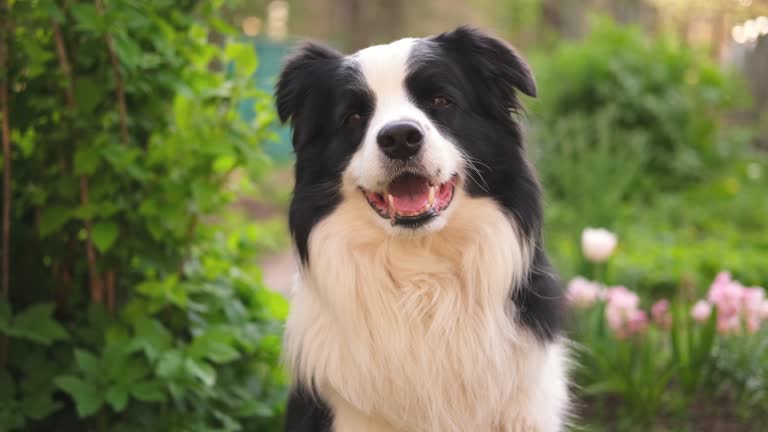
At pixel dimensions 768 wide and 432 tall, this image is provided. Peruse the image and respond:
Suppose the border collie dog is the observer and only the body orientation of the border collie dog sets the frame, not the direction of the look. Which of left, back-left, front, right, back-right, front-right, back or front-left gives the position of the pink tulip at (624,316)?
back-left

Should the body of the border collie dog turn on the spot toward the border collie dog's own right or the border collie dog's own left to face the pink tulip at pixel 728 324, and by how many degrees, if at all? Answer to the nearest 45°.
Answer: approximately 135° to the border collie dog's own left

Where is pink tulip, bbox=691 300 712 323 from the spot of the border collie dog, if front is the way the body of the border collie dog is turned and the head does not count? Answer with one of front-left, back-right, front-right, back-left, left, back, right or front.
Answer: back-left

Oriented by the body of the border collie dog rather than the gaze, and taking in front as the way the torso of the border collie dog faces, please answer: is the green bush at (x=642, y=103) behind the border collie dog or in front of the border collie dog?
behind

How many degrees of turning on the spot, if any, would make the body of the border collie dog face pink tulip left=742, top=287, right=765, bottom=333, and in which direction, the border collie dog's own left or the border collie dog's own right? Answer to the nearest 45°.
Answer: approximately 135° to the border collie dog's own left

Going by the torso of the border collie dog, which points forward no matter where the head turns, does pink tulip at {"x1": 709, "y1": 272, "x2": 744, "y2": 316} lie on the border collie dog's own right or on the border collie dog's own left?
on the border collie dog's own left

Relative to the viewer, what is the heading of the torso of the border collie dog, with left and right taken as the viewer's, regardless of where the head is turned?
facing the viewer

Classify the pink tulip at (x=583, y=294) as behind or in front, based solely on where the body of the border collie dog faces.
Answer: behind

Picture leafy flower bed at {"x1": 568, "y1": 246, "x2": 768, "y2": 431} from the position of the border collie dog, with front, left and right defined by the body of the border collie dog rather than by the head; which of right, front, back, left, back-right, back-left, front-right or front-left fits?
back-left

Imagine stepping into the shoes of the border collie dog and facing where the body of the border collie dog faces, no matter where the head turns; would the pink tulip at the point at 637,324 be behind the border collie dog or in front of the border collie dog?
behind
